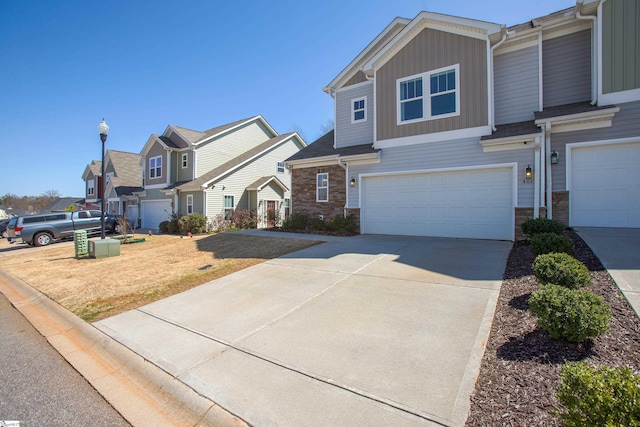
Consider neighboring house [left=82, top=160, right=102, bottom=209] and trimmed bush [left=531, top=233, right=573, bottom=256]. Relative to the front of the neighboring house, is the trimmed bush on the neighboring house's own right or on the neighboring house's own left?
on the neighboring house's own left

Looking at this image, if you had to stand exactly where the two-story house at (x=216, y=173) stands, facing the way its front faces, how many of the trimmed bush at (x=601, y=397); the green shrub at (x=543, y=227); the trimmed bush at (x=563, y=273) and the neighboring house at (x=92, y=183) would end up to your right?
1

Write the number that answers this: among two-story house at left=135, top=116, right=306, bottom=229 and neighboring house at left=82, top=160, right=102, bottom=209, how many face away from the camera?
0

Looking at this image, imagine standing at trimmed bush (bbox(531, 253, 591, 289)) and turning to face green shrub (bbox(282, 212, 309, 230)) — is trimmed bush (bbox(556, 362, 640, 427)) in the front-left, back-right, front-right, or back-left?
back-left

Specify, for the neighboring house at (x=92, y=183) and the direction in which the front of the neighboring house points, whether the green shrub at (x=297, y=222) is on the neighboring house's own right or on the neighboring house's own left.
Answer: on the neighboring house's own left

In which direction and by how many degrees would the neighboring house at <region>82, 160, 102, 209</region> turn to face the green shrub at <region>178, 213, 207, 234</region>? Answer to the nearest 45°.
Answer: approximately 45° to its left

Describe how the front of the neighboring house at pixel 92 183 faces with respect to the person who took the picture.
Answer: facing the viewer and to the left of the viewer

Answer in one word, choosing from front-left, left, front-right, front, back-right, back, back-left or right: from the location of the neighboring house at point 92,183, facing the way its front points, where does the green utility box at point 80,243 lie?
front-left

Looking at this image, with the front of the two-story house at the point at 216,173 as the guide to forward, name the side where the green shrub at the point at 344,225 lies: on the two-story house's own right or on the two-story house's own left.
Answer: on the two-story house's own left

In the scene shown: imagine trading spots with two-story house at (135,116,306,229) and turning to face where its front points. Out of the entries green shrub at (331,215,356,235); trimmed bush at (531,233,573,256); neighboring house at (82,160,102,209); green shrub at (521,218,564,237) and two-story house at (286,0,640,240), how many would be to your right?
1

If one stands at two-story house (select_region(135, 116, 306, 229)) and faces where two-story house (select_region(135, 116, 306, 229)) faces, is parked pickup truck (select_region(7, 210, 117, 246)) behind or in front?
in front

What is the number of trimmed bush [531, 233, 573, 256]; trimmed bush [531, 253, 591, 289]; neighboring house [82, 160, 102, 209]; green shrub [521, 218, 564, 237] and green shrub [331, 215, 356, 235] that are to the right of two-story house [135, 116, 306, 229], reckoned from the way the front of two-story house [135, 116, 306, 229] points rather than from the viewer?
1

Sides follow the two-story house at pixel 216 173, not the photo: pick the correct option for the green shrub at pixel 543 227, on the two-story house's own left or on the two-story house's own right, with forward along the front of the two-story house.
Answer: on the two-story house's own left

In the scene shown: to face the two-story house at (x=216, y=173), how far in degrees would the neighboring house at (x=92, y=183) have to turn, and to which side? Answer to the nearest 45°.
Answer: approximately 45° to its left

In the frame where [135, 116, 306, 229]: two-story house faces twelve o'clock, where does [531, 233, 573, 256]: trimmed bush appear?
The trimmed bush is roughly at 10 o'clock from the two-story house.
